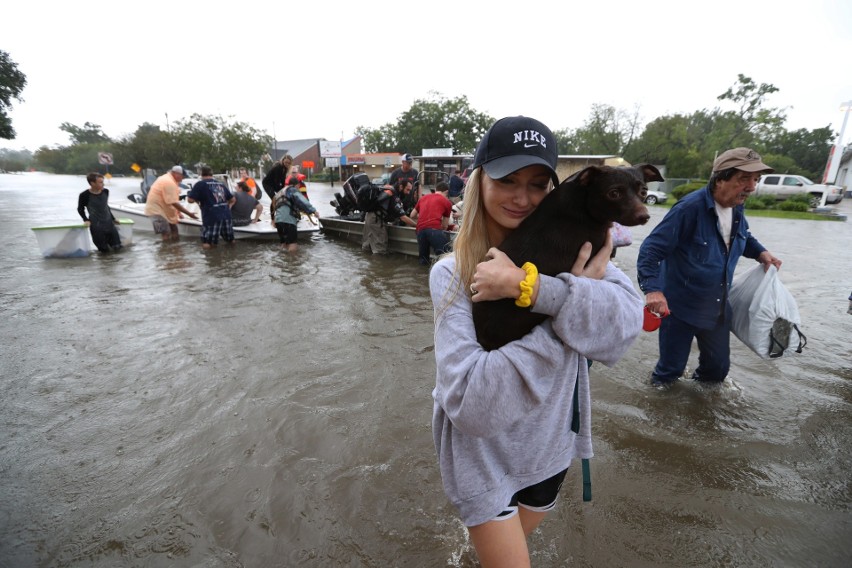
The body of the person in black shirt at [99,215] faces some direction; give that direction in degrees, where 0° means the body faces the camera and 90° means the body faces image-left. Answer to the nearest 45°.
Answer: approximately 315°

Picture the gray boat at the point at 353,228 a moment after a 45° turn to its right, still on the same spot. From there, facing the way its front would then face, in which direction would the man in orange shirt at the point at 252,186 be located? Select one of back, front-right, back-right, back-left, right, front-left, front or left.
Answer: back-right

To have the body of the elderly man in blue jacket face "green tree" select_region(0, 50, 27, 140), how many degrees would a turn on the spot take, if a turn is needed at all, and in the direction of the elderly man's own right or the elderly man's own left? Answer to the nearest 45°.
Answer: approximately 135° to the elderly man's own right

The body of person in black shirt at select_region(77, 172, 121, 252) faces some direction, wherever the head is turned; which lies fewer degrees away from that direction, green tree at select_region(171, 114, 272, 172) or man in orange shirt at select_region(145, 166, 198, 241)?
the man in orange shirt
